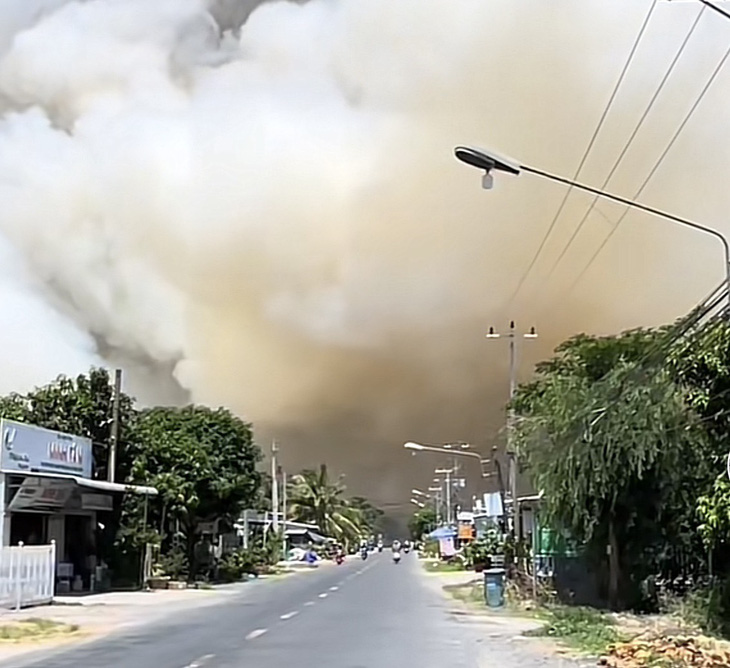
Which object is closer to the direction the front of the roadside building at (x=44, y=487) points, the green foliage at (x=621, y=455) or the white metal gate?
the green foliage

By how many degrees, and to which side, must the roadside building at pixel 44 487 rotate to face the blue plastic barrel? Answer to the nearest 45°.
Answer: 0° — it already faces it

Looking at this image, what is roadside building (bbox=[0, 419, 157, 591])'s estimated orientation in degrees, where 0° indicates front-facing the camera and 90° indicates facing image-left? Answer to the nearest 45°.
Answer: approximately 315°

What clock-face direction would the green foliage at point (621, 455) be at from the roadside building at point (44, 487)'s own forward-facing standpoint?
The green foliage is roughly at 12 o'clock from the roadside building.

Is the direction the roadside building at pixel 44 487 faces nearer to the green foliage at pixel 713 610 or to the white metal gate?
the green foliage

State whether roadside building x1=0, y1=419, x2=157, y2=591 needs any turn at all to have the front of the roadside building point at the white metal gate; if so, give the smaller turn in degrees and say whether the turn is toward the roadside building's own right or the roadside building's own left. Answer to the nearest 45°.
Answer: approximately 45° to the roadside building's own right
